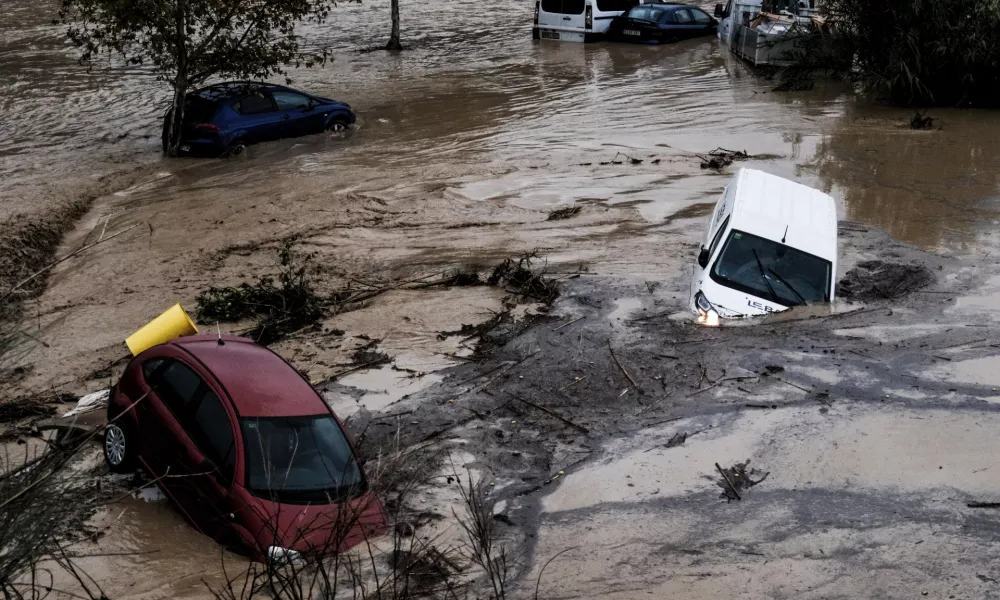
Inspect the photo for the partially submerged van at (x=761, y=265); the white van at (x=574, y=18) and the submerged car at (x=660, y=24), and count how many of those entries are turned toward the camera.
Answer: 1

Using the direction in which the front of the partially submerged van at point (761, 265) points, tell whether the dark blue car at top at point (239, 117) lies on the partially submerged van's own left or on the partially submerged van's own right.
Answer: on the partially submerged van's own right

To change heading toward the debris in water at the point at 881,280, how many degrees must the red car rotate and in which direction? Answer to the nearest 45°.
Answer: approximately 90° to its left

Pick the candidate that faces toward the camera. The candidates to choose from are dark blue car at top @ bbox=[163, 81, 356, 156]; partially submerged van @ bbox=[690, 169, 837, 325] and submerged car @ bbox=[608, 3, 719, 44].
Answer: the partially submerged van

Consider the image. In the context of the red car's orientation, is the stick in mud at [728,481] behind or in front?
in front

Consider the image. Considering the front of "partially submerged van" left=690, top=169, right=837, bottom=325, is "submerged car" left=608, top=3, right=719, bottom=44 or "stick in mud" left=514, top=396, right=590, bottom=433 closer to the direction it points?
the stick in mud

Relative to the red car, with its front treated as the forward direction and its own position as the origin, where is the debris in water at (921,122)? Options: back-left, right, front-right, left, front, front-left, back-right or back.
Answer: left

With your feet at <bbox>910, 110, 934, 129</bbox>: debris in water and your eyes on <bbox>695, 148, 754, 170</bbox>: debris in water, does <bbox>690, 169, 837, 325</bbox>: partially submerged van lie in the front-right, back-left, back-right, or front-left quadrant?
front-left

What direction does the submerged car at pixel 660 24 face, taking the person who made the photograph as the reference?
facing away from the viewer and to the right of the viewer

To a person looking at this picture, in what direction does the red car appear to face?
facing the viewer and to the right of the viewer

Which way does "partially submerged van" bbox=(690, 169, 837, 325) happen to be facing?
toward the camera

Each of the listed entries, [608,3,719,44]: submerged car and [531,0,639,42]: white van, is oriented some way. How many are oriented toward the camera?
0

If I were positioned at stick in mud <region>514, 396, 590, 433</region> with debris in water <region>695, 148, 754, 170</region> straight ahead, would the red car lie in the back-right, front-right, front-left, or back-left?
back-left

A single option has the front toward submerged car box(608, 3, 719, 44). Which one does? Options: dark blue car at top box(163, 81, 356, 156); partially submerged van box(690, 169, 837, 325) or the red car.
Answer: the dark blue car at top

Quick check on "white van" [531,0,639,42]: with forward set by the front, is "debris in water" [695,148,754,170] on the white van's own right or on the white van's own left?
on the white van's own right

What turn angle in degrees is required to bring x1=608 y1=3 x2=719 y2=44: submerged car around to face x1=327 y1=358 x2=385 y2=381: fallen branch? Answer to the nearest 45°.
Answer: approximately 135° to its right

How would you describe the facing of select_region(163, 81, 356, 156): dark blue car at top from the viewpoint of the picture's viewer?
facing away from the viewer and to the right of the viewer

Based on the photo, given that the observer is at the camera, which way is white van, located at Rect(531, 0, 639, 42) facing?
facing away from the viewer and to the right of the viewer

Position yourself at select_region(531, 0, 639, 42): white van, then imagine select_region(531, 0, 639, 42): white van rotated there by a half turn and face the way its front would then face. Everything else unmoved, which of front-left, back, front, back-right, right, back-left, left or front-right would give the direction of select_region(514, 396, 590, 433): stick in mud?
front-left
